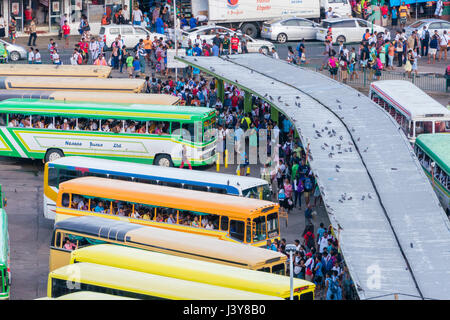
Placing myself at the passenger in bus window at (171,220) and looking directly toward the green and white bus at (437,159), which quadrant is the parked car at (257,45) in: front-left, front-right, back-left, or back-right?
front-left

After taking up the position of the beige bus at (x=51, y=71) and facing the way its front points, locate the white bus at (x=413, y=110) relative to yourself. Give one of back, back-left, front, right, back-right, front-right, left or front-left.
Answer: front-right

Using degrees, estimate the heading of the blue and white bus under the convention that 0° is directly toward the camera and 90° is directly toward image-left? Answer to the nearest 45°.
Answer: approximately 315°

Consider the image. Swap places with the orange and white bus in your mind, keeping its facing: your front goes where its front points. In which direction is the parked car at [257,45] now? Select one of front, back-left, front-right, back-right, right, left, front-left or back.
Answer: back-left

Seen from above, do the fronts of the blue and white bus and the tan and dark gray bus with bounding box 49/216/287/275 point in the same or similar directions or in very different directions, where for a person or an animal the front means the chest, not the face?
same or similar directions

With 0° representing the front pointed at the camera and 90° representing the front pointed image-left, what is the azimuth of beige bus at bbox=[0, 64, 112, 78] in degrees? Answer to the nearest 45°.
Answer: approximately 270°

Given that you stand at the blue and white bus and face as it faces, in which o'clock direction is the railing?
The railing is roughly at 9 o'clock from the blue and white bus.

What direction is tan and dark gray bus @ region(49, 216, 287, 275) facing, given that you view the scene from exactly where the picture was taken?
facing the viewer and to the right of the viewer
